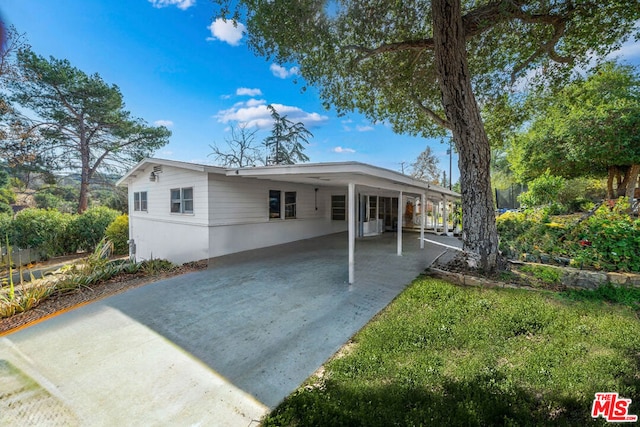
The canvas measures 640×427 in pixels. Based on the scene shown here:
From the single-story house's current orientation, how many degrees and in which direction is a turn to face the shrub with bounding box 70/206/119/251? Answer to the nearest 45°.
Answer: approximately 180°

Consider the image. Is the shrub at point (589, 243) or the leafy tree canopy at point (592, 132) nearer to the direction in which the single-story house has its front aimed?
the shrub

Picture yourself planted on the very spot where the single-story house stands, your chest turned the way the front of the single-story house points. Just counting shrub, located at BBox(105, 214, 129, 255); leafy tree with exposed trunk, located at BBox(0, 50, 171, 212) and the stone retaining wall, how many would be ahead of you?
1

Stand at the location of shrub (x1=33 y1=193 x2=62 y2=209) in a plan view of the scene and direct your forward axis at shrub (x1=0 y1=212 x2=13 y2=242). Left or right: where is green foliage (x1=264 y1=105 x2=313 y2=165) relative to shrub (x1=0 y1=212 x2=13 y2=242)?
left

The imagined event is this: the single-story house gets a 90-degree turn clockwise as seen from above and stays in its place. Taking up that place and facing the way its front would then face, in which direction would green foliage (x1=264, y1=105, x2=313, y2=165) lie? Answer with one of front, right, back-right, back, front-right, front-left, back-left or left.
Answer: back-right

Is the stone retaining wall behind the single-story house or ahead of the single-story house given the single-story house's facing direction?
ahead

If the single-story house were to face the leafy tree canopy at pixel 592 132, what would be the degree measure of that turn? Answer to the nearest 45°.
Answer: approximately 45° to its left

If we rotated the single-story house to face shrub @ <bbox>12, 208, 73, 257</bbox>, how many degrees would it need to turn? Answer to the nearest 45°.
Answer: approximately 180°

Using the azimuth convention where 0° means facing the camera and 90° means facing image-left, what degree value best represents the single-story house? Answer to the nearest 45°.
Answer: approximately 315°

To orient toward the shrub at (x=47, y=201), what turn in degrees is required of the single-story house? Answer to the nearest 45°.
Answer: approximately 180°
